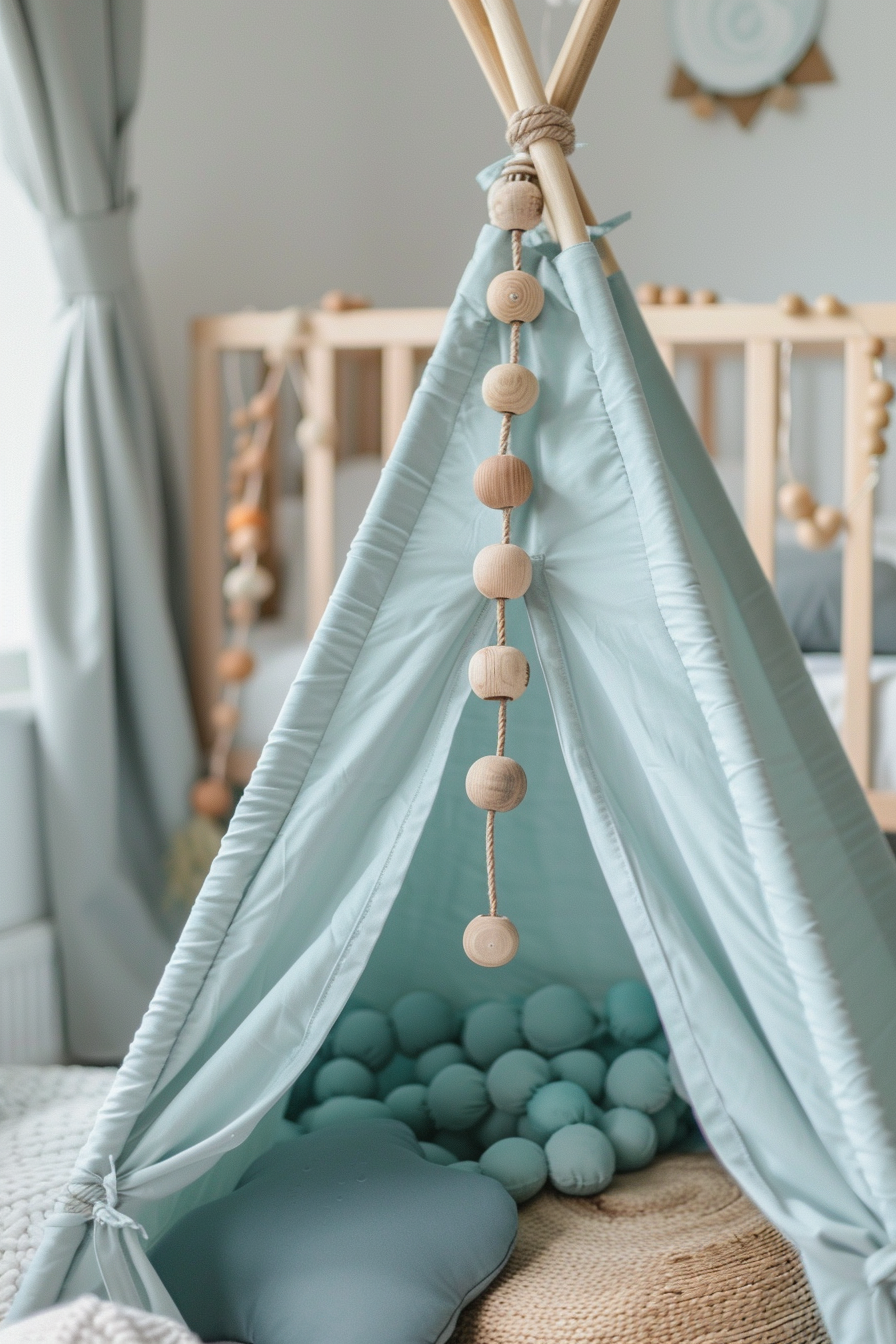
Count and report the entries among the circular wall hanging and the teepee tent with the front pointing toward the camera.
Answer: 2

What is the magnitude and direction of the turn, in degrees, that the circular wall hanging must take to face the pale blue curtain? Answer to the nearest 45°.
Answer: approximately 45° to its right

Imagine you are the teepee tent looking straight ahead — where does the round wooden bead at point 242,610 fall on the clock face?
The round wooden bead is roughly at 5 o'clock from the teepee tent.

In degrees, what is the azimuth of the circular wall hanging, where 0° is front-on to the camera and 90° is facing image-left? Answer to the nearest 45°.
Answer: approximately 0°

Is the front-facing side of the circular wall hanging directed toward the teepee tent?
yes

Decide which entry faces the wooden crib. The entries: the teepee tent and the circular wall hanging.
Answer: the circular wall hanging

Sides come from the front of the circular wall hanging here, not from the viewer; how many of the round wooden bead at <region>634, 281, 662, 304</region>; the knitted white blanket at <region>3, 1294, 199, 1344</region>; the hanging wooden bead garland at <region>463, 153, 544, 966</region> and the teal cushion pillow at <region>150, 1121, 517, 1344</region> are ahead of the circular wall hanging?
4

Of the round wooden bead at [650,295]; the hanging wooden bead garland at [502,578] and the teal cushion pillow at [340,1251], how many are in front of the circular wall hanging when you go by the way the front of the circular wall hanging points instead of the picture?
3

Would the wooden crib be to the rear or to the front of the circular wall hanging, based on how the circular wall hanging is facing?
to the front

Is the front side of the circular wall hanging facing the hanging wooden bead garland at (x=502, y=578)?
yes
